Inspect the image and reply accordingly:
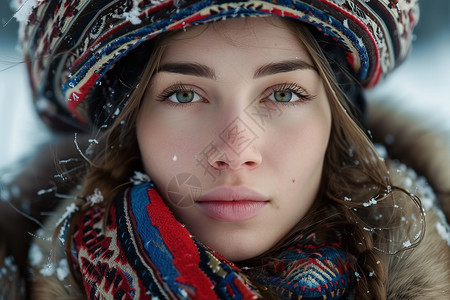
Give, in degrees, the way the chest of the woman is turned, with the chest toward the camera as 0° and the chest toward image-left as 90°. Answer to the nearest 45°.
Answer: approximately 0°
